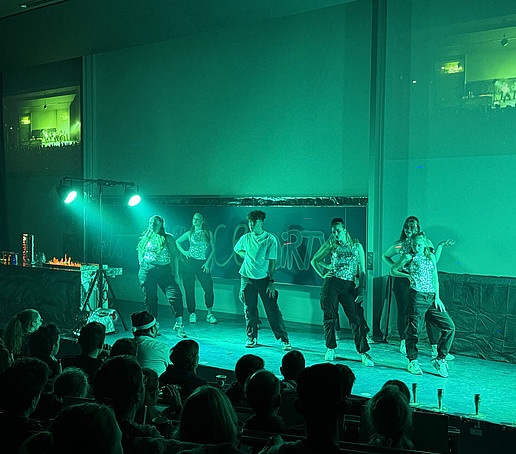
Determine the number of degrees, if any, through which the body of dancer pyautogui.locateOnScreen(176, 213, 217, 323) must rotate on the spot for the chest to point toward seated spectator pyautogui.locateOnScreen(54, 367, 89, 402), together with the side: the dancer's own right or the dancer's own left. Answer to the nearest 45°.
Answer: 0° — they already face them

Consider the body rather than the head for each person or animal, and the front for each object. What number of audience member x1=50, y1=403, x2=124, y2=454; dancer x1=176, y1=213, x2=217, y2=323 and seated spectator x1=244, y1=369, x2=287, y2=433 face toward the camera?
1

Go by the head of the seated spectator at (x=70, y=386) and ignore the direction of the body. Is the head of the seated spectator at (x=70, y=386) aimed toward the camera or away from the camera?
away from the camera

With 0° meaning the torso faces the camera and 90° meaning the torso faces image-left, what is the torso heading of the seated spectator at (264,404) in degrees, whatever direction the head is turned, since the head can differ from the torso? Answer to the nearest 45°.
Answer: approximately 180°

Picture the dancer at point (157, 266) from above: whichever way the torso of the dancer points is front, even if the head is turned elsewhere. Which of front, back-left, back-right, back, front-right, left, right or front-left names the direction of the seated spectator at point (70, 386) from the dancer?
front

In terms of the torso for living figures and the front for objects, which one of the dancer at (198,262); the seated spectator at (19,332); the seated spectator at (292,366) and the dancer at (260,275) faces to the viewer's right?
the seated spectator at (19,332)

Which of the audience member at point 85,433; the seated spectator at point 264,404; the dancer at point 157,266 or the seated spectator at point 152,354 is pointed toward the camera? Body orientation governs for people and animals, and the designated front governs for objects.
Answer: the dancer

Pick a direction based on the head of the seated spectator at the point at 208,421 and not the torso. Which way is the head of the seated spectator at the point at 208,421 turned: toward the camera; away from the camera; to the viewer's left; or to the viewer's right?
away from the camera

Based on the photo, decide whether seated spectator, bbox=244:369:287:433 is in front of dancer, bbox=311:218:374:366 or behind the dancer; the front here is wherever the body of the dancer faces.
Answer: in front

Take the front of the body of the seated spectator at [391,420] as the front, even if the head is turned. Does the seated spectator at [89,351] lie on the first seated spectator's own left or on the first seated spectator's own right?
on the first seated spectator's own left

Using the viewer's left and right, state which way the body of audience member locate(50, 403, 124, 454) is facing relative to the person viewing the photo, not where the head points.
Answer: facing away from the viewer

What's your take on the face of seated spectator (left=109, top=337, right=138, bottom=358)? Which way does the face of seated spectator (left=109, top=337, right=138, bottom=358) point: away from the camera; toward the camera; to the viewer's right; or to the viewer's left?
away from the camera

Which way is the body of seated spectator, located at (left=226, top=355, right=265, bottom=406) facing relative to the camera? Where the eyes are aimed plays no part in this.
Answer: away from the camera

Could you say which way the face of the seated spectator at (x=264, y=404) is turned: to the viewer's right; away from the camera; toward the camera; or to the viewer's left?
away from the camera

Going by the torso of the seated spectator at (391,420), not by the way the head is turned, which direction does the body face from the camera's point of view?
away from the camera

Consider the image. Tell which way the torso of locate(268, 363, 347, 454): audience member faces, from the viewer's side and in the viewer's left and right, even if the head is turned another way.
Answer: facing away from the viewer

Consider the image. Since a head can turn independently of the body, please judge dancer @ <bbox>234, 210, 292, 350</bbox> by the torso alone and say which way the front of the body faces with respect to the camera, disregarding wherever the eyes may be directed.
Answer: toward the camera

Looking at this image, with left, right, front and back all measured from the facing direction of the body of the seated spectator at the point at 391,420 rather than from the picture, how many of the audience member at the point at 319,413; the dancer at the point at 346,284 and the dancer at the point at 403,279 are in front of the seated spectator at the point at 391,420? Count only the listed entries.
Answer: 2

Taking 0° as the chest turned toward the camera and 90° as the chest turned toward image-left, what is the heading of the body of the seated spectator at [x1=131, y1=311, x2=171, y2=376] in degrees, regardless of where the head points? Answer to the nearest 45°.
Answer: approximately 225°

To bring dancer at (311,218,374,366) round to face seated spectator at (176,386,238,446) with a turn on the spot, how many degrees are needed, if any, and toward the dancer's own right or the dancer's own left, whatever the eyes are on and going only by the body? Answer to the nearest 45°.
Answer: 0° — they already face them

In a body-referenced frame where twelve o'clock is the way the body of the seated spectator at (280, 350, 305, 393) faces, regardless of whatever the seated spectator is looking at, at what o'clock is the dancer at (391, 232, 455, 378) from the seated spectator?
The dancer is roughly at 1 o'clock from the seated spectator.
